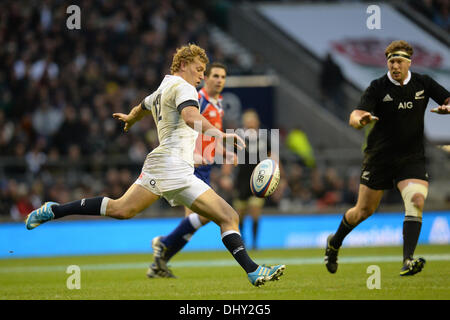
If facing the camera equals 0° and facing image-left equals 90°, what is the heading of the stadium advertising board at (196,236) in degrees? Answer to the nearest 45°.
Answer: approximately 0°

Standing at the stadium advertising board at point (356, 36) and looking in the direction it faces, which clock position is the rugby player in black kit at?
The rugby player in black kit is roughly at 12 o'clock from the stadium advertising board.

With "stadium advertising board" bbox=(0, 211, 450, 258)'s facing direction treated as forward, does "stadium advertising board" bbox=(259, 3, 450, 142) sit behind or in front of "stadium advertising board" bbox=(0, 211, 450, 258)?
behind

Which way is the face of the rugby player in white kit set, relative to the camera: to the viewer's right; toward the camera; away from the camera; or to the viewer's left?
to the viewer's right

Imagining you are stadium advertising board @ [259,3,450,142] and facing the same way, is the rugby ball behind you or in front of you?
in front

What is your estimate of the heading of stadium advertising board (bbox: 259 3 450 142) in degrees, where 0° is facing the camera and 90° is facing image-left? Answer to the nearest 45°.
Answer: approximately 0°

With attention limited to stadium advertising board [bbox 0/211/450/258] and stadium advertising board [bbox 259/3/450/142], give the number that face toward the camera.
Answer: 2
